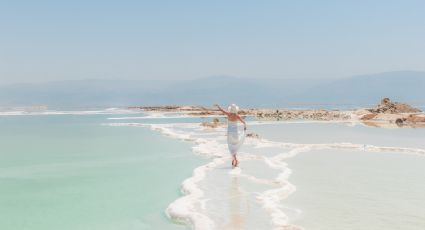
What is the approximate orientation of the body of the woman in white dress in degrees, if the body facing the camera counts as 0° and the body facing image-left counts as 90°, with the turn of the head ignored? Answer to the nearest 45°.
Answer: approximately 180°
